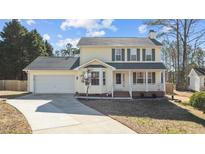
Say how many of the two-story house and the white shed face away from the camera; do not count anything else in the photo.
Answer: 0

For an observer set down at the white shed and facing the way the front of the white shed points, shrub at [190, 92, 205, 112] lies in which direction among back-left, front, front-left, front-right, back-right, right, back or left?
front-left

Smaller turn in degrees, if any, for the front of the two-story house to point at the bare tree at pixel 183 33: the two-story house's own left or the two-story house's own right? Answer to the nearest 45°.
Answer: approximately 135° to the two-story house's own left

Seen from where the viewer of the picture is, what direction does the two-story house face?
facing the viewer

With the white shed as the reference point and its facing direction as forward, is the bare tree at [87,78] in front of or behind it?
in front

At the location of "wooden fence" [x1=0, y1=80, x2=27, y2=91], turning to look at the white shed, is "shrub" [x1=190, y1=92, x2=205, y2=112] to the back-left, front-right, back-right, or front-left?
front-right

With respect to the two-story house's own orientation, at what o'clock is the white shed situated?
The white shed is roughly at 8 o'clock from the two-story house.

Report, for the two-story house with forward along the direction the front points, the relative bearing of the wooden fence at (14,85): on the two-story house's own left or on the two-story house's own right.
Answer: on the two-story house's own right

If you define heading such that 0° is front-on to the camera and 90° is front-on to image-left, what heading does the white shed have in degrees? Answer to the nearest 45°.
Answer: approximately 45°

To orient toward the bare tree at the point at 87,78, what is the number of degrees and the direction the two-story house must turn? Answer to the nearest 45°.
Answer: approximately 45° to its right
